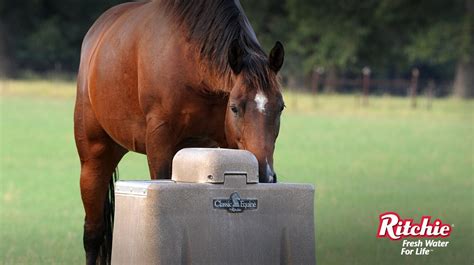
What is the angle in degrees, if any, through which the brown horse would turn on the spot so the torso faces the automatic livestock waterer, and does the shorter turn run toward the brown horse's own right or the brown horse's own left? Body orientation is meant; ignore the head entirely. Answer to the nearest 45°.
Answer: approximately 45° to the brown horse's own right

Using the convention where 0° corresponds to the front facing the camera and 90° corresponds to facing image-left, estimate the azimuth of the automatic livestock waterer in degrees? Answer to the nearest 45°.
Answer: approximately 0°

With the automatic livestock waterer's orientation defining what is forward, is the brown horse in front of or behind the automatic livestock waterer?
behind

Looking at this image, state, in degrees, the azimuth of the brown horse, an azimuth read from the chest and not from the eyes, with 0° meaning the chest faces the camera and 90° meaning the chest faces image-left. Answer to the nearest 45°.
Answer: approximately 315°
